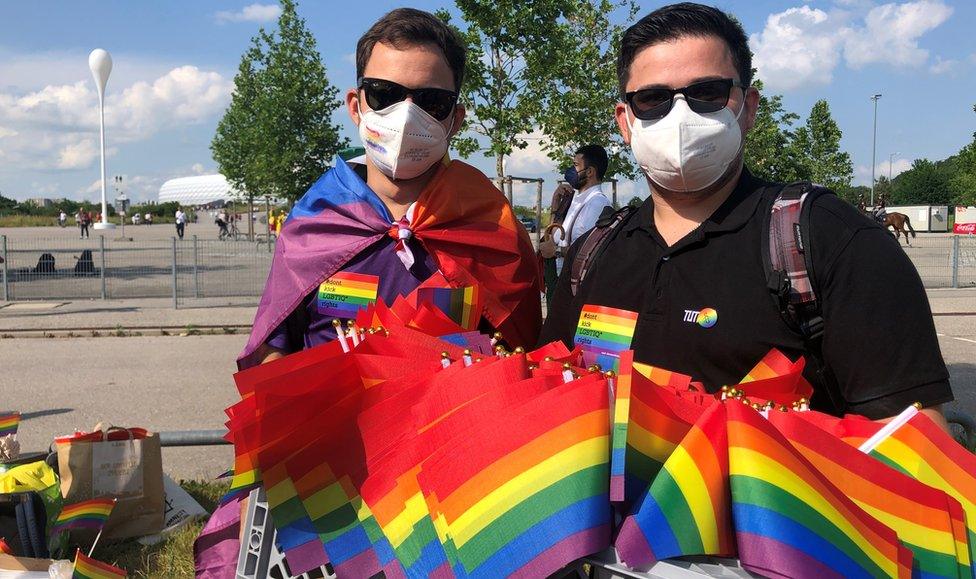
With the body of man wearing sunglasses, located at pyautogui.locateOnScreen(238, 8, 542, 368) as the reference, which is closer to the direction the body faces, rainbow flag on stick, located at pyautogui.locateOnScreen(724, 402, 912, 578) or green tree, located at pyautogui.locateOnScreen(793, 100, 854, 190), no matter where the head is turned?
the rainbow flag on stick

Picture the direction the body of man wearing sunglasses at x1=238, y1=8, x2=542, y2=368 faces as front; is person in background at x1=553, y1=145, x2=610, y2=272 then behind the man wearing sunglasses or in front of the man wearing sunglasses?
behind

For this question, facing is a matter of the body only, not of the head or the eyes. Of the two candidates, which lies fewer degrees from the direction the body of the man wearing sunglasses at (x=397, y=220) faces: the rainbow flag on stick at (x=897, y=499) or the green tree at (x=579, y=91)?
the rainbow flag on stick

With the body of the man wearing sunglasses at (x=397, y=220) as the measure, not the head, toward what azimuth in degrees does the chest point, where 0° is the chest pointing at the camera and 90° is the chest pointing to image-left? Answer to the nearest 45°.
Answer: approximately 0°

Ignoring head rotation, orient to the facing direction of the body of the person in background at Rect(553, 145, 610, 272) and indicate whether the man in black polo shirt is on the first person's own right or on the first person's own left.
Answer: on the first person's own left

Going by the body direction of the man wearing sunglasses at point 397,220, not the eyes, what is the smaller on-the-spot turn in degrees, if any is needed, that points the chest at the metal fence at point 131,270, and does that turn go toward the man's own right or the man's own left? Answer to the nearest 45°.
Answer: approximately 180°

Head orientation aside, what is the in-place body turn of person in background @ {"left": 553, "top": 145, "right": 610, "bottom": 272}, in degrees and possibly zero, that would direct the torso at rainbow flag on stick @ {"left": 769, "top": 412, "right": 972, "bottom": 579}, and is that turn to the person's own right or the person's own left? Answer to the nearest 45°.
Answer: approximately 90° to the person's own left

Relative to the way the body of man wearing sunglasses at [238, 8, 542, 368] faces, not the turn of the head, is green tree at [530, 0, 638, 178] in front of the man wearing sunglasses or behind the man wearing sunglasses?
behind
